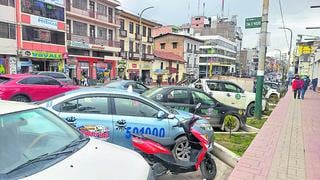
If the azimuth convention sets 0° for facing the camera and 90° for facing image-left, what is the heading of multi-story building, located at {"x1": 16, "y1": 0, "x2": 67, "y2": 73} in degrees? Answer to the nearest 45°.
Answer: approximately 315°

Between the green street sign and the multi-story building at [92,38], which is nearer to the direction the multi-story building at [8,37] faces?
the green street sign

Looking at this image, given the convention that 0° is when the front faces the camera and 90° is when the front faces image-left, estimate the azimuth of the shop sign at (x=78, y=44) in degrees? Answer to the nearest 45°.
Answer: approximately 315°

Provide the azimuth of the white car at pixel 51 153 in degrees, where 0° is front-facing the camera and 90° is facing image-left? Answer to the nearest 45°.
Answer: approximately 315°

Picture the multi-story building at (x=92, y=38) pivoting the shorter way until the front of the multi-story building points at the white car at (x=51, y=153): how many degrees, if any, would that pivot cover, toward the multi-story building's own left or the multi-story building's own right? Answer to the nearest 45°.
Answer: approximately 45° to the multi-story building's own right

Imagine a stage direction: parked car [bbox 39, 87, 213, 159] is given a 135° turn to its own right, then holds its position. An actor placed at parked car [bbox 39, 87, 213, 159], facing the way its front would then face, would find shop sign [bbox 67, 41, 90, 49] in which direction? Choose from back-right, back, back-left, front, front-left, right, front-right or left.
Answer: right
